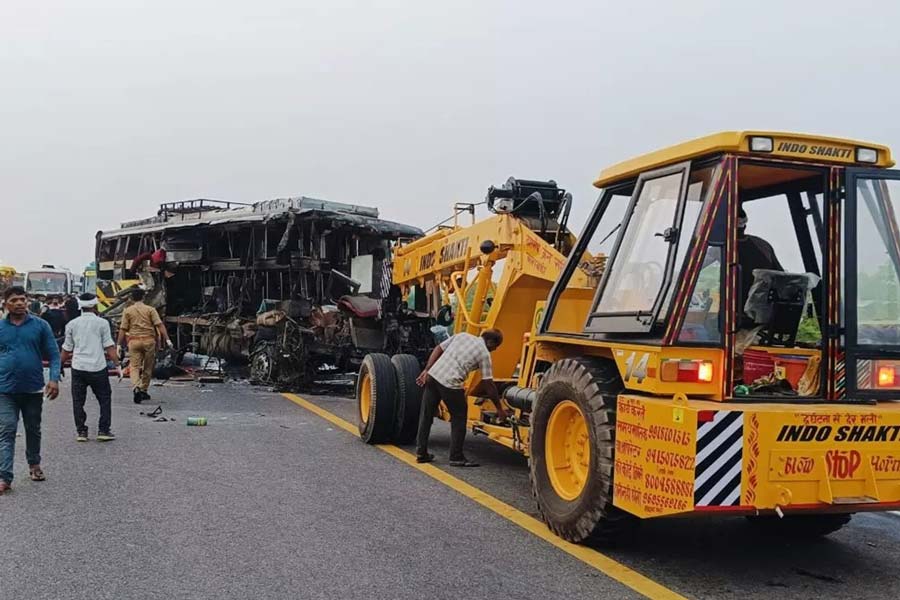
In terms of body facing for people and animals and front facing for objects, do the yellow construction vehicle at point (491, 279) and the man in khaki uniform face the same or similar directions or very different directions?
same or similar directions

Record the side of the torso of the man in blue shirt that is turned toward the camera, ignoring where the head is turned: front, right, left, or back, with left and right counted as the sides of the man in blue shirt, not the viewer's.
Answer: front

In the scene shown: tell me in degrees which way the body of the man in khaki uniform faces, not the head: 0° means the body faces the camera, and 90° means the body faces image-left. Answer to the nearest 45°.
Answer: approximately 180°

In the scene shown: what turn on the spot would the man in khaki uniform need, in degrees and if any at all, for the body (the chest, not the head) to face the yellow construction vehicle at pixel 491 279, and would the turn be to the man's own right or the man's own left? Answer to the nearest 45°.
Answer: approximately 135° to the man's own right

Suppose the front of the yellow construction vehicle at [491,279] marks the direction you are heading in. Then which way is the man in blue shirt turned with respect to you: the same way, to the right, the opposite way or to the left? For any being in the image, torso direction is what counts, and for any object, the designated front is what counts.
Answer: the opposite way

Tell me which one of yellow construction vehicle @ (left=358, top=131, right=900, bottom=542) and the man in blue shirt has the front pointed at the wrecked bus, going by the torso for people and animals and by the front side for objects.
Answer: the yellow construction vehicle

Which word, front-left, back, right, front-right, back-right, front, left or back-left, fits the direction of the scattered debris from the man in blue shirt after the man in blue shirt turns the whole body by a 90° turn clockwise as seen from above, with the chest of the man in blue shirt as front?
back-left

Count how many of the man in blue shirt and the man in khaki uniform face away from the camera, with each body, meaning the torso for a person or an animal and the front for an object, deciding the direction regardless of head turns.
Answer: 1

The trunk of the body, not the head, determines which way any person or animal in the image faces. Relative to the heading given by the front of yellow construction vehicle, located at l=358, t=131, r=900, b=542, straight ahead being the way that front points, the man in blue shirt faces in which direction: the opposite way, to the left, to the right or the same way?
the opposite way

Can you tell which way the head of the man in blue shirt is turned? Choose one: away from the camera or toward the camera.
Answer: toward the camera
